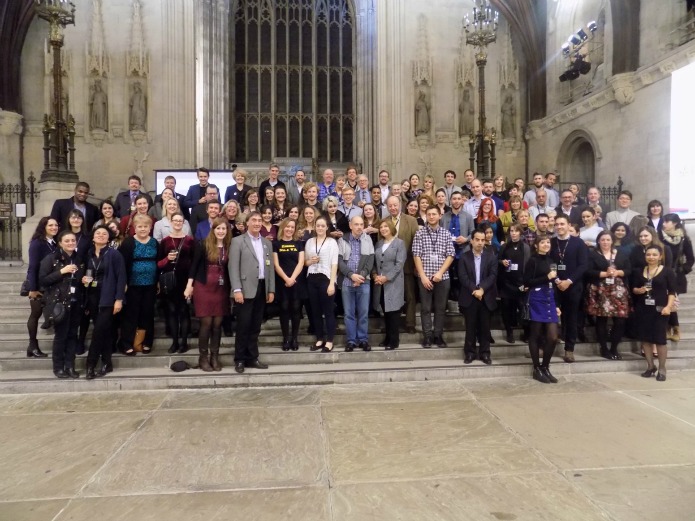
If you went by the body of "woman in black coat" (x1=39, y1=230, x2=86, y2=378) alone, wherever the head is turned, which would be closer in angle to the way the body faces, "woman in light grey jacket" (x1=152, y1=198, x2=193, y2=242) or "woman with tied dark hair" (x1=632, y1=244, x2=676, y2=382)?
the woman with tied dark hair

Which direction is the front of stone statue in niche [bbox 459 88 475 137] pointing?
toward the camera

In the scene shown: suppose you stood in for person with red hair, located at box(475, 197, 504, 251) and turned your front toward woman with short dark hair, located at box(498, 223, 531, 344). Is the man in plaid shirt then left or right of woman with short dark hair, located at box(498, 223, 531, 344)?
right

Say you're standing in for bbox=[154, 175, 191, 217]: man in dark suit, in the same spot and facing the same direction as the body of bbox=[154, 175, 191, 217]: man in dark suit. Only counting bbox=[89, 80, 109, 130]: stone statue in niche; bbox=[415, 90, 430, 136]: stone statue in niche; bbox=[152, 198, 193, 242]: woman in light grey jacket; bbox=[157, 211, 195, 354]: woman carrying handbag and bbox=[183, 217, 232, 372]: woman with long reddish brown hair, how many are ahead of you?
3

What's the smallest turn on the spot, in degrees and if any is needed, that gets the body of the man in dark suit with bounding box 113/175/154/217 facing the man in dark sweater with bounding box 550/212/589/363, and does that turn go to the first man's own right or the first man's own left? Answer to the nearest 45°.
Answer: approximately 45° to the first man's own left

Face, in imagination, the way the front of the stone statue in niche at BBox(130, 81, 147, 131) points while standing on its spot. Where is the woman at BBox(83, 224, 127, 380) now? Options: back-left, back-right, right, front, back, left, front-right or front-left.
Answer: front

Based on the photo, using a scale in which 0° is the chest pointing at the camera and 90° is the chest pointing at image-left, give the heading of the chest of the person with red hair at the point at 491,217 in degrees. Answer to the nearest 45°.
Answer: approximately 0°

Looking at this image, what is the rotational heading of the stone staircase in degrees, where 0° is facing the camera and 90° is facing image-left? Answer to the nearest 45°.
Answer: approximately 0°

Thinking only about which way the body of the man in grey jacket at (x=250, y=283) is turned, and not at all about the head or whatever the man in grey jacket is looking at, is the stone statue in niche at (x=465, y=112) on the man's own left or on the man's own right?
on the man's own left

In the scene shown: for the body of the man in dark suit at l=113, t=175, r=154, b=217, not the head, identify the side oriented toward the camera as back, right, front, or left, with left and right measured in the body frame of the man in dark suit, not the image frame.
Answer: front
